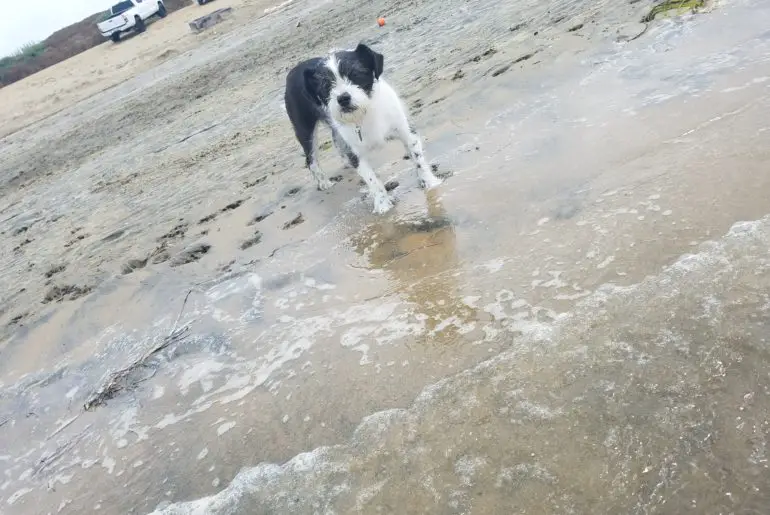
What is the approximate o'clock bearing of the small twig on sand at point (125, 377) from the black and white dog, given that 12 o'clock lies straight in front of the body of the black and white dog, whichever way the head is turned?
The small twig on sand is roughly at 3 o'clock from the black and white dog.

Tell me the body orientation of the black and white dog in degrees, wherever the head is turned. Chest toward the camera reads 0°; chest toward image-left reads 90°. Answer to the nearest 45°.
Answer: approximately 315°

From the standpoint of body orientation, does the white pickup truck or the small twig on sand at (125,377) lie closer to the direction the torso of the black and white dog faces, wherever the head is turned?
the small twig on sand

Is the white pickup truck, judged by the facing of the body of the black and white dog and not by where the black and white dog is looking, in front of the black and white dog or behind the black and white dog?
behind

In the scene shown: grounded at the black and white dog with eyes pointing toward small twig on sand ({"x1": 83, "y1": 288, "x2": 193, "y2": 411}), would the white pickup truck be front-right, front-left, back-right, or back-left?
back-right
